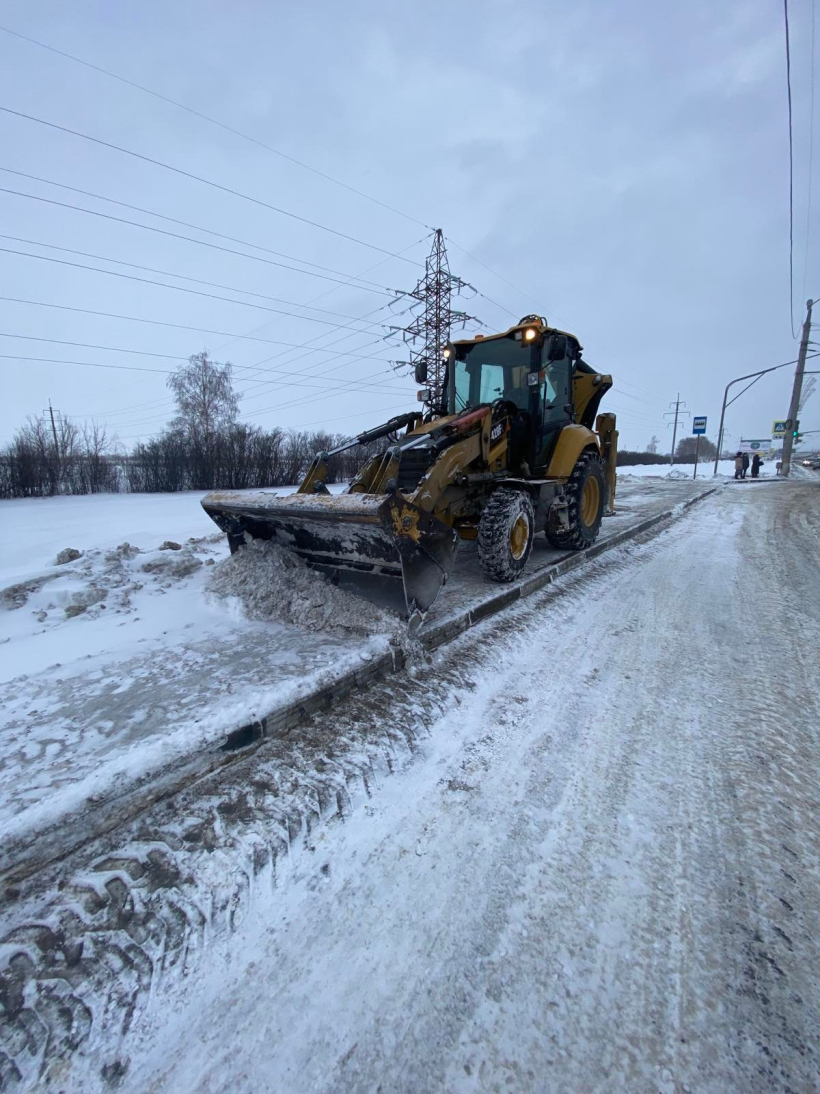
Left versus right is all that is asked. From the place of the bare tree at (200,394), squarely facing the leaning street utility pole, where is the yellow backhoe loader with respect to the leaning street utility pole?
right

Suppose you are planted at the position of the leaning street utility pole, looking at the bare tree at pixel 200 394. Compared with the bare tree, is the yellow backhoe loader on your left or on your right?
left

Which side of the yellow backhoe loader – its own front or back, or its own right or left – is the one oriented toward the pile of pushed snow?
front

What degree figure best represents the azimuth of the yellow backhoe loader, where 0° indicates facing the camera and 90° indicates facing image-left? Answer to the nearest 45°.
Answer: approximately 45°

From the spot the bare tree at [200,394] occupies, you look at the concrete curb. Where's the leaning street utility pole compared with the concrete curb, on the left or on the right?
left

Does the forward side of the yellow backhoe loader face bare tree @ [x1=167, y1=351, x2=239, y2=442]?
no

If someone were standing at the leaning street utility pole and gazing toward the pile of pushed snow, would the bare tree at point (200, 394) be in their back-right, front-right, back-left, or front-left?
front-right

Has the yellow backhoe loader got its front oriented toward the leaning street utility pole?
no

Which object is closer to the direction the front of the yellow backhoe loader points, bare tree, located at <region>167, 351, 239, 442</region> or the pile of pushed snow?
the pile of pushed snow
